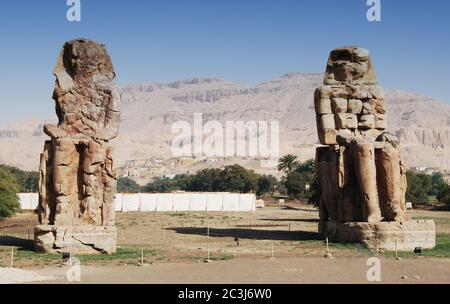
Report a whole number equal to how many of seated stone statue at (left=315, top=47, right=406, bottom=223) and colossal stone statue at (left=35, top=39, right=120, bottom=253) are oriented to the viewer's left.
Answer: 0

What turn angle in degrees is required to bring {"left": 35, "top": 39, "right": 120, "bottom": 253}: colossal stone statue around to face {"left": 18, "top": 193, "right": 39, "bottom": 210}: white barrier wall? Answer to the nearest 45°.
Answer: approximately 180°

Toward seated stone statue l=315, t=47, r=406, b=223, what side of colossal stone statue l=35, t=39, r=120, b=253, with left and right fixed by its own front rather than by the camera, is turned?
left

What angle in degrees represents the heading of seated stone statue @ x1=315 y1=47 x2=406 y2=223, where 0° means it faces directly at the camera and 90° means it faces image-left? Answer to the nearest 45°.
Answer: approximately 315°

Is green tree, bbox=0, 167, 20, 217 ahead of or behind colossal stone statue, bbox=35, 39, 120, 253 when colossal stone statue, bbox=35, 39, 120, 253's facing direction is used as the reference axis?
behind

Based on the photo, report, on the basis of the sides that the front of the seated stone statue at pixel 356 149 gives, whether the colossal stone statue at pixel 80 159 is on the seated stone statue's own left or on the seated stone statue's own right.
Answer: on the seated stone statue's own right

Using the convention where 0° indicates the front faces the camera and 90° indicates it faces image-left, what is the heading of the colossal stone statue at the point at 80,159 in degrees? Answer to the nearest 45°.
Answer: approximately 0°

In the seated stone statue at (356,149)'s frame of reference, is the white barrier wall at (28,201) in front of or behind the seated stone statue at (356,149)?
behind
